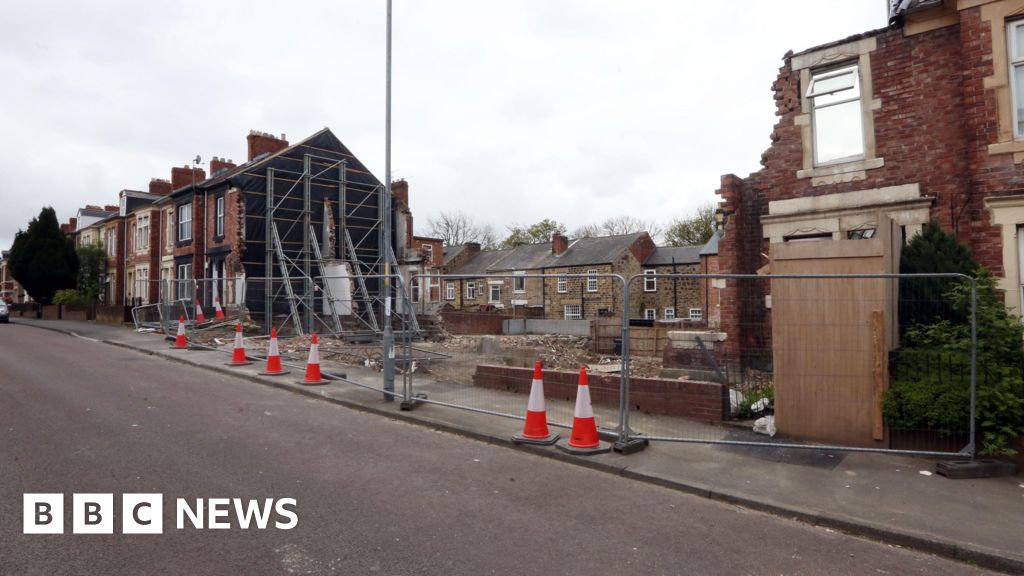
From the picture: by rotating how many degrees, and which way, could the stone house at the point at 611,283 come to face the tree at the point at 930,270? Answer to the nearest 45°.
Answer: approximately 45° to its left

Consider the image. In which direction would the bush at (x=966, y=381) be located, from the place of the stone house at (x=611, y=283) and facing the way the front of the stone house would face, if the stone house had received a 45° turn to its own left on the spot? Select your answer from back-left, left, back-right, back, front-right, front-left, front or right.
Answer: front

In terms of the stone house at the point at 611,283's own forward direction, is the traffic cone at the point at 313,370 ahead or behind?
ahead

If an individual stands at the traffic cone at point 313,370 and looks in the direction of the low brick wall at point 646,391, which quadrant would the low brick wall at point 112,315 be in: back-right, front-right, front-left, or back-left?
back-left

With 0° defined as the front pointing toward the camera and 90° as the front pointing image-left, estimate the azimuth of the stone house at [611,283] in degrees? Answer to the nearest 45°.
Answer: approximately 45°

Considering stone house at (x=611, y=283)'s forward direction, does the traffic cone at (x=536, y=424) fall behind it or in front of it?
in front

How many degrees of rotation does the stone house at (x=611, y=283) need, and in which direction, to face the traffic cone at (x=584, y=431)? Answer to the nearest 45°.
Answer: approximately 45° to its left

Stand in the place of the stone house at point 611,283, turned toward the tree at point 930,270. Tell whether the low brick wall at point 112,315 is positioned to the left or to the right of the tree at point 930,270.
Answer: right

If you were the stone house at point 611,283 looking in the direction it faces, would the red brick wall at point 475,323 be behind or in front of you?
in front

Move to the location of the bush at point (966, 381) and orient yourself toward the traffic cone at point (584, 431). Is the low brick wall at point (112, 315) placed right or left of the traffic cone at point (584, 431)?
right
